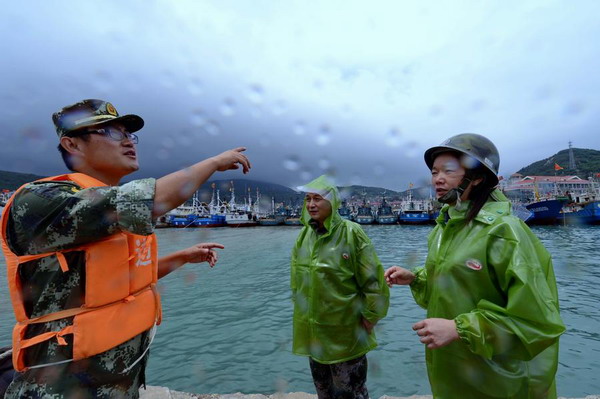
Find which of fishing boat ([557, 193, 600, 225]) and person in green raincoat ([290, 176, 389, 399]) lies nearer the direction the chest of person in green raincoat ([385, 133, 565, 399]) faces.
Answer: the person in green raincoat

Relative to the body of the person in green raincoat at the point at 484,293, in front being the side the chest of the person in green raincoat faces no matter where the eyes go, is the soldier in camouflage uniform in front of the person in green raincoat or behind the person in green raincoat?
in front

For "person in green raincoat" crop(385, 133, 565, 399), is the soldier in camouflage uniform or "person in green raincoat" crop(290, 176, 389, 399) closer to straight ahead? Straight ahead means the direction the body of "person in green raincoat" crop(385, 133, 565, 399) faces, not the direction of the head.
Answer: the soldier in camouflage uniform

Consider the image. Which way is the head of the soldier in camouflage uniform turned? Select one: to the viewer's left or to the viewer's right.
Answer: to the viewer's right

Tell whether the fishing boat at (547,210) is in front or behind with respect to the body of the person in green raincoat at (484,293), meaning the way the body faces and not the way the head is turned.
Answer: behind

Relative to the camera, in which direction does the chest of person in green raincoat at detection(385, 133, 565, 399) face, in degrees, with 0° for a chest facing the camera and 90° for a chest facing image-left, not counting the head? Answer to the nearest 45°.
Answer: approximately 45°

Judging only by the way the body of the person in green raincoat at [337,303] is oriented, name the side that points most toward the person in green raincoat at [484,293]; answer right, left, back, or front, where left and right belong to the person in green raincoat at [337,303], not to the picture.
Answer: left

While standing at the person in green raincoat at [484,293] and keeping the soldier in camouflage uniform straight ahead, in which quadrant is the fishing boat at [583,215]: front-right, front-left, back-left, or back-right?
back-right

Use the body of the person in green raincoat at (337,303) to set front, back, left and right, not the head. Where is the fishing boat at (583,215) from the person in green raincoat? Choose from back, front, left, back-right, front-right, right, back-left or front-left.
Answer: back

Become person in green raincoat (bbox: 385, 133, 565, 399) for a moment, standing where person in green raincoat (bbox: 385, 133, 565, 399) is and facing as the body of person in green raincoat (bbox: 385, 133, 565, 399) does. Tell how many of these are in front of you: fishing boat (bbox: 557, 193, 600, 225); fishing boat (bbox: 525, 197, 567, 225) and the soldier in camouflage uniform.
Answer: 1

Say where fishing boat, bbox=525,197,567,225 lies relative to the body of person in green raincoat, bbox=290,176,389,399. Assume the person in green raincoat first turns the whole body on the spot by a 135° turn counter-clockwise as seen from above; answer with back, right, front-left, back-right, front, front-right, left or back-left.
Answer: front-left

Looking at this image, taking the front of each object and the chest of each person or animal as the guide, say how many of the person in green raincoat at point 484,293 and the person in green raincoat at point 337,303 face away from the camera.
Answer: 0

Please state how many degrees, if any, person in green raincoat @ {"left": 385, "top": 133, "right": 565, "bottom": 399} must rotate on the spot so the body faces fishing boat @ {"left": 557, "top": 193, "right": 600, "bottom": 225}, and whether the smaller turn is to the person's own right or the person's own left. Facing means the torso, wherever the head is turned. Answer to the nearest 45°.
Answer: approximately 135° to the person's own right
